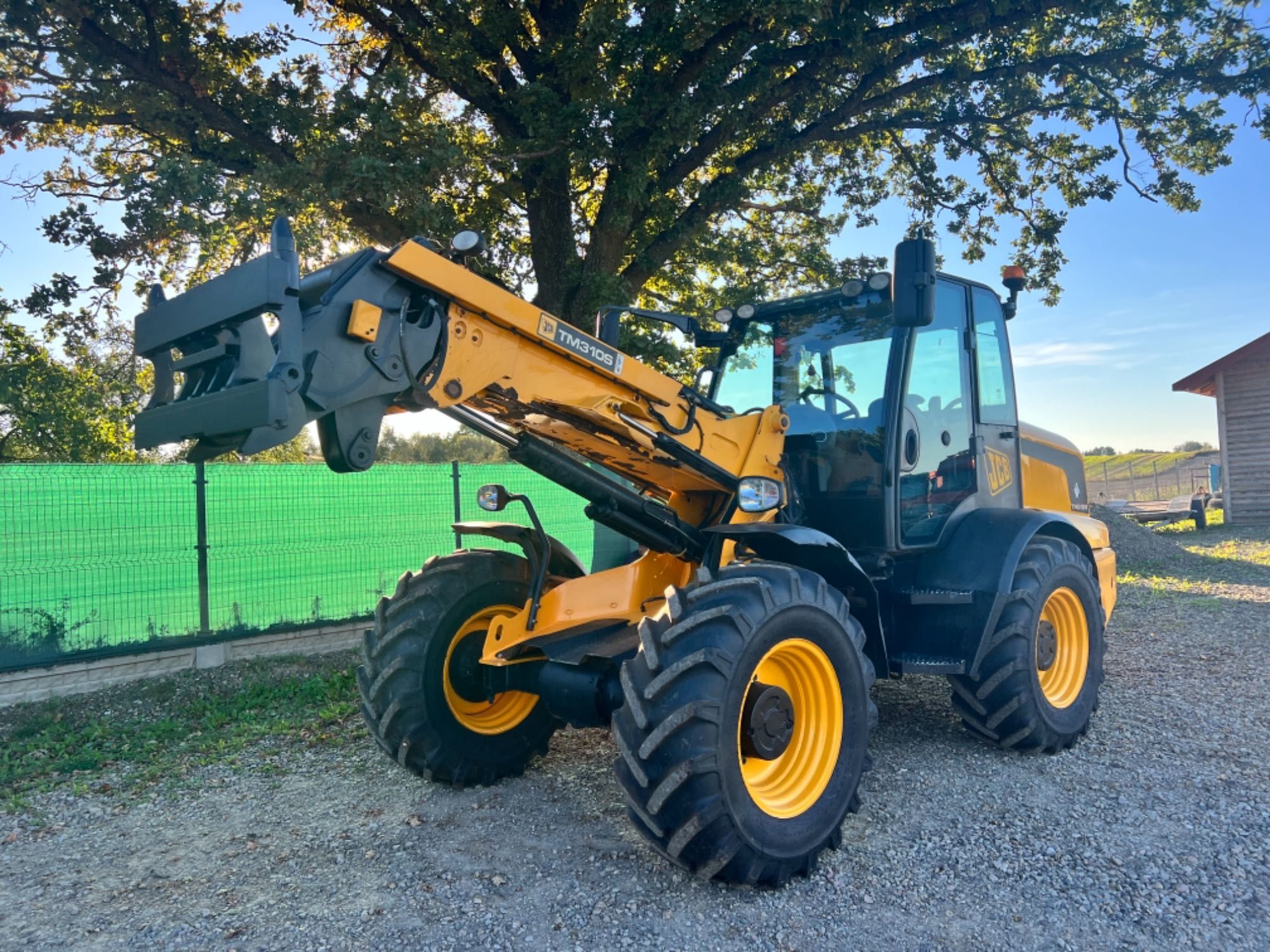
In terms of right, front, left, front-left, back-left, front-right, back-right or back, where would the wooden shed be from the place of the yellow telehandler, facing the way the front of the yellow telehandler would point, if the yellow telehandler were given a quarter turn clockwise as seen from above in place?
right

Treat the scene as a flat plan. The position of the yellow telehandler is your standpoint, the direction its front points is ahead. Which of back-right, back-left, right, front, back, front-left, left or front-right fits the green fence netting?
right

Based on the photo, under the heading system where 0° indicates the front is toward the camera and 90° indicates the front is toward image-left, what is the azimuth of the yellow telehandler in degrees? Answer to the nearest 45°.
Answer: approximately 45°
